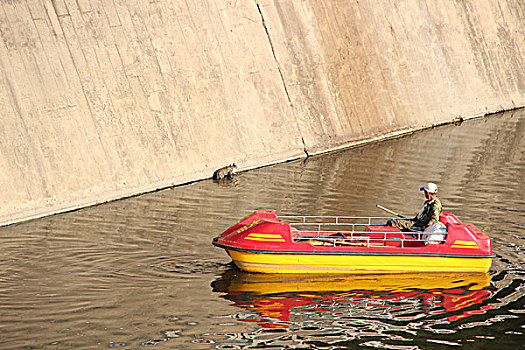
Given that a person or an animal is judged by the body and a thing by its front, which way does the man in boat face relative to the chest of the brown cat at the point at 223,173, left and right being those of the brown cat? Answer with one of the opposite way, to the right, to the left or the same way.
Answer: the opposite way

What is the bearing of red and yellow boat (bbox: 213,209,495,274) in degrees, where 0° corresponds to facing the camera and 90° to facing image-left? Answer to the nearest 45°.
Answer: approximately 90°

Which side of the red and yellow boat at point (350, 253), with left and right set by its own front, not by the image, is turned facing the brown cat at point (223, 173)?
right

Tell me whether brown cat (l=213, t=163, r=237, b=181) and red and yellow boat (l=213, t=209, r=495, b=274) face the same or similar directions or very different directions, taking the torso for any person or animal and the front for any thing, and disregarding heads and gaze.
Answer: very different directions

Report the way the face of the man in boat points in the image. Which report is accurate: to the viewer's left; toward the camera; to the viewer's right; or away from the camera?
to the viewer's left

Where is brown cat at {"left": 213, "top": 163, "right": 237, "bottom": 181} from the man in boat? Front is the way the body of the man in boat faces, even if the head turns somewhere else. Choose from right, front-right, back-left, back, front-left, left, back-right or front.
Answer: front-right

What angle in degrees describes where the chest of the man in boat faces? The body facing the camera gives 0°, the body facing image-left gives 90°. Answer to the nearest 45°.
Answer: approximately 90°

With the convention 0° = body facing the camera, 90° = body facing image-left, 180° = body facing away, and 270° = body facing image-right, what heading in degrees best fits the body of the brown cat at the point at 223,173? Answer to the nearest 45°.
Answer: approximately 270°
